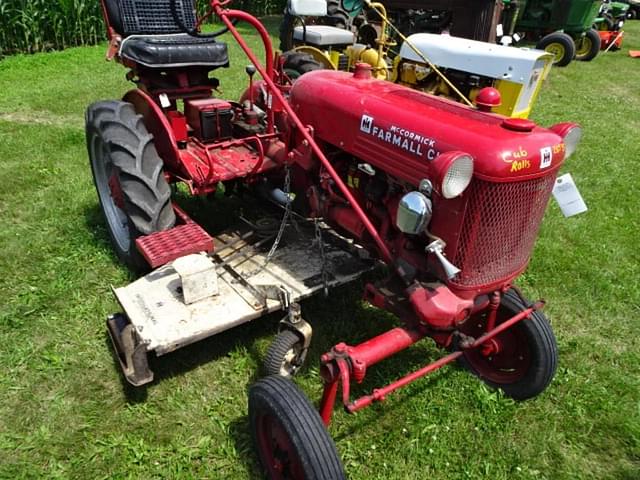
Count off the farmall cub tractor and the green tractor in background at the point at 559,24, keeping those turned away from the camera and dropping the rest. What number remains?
0

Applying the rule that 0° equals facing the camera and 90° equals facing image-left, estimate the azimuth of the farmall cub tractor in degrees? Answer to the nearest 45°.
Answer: approximately 315°

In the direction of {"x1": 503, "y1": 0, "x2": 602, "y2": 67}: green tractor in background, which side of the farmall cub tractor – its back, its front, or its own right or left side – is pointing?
left

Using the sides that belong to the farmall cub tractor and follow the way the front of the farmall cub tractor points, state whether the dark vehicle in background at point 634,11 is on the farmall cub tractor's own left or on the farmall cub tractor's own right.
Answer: on the farmall cub tractor's own left

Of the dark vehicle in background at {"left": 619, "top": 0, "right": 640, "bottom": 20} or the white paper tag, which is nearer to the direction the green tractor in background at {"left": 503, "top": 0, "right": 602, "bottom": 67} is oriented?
the white paper tag
